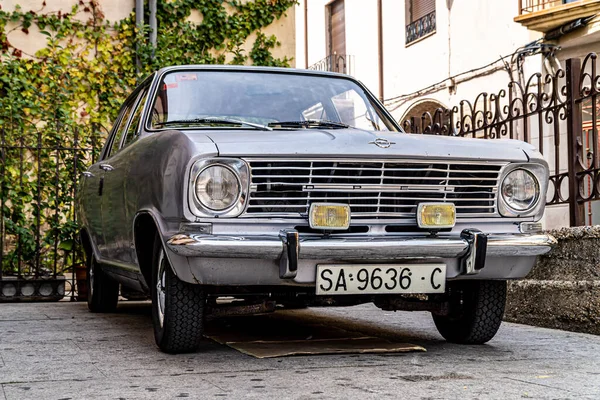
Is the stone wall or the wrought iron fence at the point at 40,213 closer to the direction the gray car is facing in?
the stone wall

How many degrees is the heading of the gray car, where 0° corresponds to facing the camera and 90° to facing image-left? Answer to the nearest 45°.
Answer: approximately 315°

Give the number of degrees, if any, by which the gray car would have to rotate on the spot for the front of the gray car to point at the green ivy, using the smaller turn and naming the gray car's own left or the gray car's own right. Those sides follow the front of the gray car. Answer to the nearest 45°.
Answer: approximately 180°

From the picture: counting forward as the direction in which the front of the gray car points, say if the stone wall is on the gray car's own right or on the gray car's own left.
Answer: on the gray car's own left

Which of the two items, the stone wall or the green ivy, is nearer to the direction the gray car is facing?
the stone wall

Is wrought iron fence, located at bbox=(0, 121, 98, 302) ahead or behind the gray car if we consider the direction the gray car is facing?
behind
